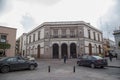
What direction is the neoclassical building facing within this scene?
toward the camera

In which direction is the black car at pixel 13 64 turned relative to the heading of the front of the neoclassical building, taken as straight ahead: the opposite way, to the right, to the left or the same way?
to the left

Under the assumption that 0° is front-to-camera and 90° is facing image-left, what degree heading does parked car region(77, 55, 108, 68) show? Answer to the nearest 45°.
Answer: approximately 135°

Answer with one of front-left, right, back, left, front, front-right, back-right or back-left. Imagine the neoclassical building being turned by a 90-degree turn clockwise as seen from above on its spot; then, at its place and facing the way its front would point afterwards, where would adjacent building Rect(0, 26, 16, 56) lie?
front-left

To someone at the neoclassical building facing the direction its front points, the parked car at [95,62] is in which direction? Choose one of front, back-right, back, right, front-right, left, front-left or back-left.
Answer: front

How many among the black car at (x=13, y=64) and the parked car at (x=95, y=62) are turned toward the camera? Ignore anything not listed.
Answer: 0

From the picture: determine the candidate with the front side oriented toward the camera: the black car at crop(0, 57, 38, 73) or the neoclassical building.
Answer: the neoclassical building
